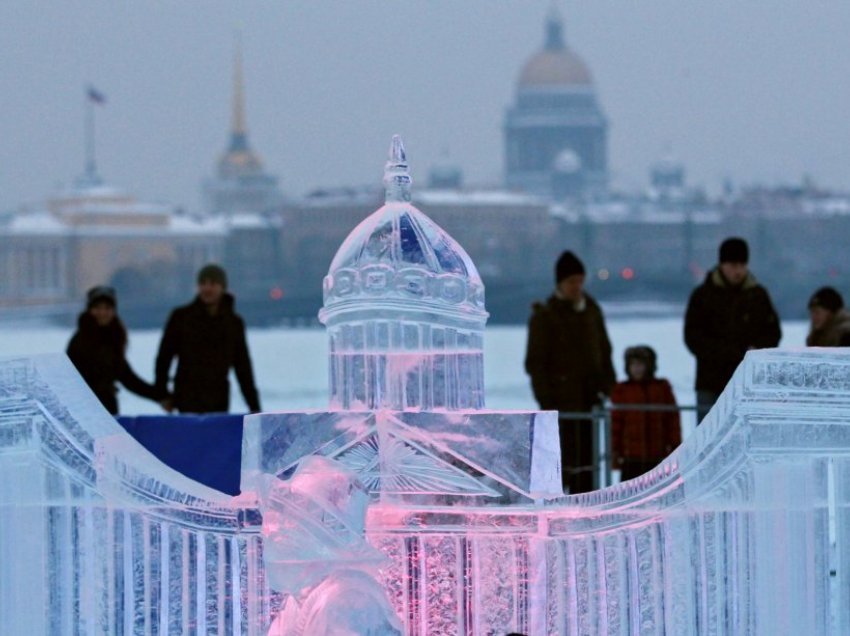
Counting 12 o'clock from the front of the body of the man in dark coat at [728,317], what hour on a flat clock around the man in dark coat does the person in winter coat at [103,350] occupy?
The person in winter coat is roughly at 3 o'clock from the man in dark coat.

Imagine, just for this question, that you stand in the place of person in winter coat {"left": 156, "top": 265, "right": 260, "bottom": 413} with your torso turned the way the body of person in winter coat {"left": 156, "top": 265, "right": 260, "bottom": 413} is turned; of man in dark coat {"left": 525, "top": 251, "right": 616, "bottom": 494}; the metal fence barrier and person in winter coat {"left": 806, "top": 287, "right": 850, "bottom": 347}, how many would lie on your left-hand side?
3

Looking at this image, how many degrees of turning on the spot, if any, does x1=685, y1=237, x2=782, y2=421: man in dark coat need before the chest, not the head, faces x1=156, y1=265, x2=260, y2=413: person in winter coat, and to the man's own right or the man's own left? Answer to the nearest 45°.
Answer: approximately 90° to the man's own right

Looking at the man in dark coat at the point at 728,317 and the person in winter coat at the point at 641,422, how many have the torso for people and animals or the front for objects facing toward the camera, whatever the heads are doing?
2

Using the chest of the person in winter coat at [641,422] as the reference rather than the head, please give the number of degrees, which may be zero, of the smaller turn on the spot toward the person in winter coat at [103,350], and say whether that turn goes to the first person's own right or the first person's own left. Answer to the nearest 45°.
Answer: approximately 90° to the first person's own right

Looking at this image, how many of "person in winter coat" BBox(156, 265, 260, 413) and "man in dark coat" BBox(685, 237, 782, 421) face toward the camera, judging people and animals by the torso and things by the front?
2

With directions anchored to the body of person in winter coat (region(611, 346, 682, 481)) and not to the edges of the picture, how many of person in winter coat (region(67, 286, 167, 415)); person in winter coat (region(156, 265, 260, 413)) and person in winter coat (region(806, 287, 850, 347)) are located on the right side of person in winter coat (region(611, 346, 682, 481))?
2
